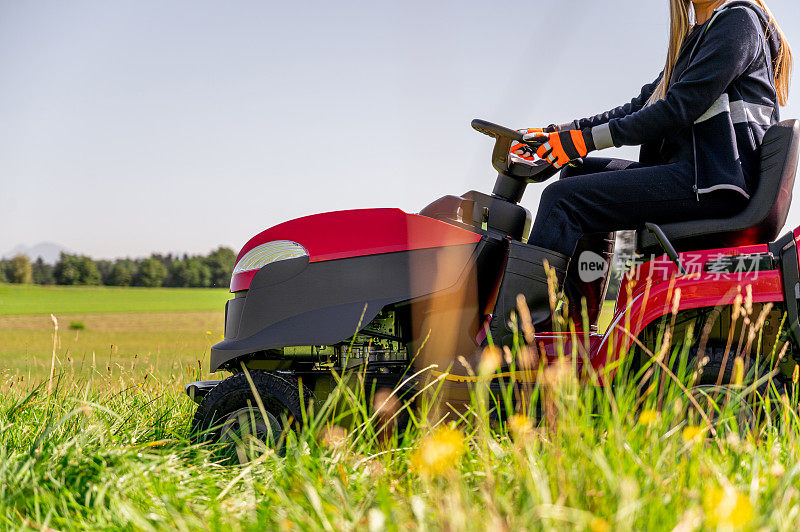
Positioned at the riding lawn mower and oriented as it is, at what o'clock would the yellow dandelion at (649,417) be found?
The yellow dandelion is roughly at 8 o'clock from the riding lawn mower.

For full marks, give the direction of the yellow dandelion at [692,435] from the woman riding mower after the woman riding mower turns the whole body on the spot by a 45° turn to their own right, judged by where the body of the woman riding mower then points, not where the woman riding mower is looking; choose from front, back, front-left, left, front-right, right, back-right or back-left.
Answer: back-left

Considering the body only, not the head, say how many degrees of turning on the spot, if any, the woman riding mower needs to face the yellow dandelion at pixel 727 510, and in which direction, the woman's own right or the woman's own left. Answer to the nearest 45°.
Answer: approximately 90° to the woman's own left

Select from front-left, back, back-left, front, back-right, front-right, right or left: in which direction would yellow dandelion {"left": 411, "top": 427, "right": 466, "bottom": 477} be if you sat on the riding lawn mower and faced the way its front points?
left

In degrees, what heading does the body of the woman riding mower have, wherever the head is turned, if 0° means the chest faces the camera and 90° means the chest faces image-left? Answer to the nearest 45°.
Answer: approximately 90°

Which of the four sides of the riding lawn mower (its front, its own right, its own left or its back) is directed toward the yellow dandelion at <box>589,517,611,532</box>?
left

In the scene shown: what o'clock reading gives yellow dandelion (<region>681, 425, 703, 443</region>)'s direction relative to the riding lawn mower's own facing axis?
The yellow dandelion is roughly at 8 o'clock from the riding lawn mower.

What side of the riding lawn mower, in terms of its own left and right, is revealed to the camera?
left
